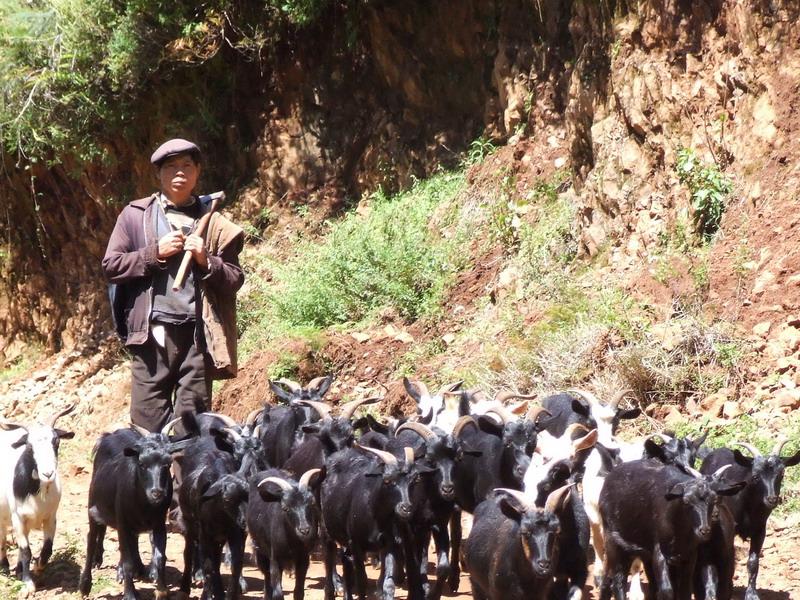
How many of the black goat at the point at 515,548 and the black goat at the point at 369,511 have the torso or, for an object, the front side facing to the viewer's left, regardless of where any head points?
0

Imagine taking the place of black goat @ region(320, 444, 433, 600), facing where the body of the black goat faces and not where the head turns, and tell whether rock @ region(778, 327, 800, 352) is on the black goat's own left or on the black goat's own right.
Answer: on the black goat's own left

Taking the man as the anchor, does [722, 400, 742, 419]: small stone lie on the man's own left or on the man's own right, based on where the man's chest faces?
on the man's own left

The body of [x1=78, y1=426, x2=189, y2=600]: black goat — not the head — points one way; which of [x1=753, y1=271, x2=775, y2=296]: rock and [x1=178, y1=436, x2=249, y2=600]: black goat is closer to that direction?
the black goat

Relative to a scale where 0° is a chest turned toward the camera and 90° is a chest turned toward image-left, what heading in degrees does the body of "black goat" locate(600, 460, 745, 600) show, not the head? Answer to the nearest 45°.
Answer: approximately 315°

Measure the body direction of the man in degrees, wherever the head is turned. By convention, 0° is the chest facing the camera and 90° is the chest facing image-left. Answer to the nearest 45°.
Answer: approximately 0°

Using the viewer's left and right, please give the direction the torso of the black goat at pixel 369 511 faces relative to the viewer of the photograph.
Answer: facing the viewer and to the right of the viewer
